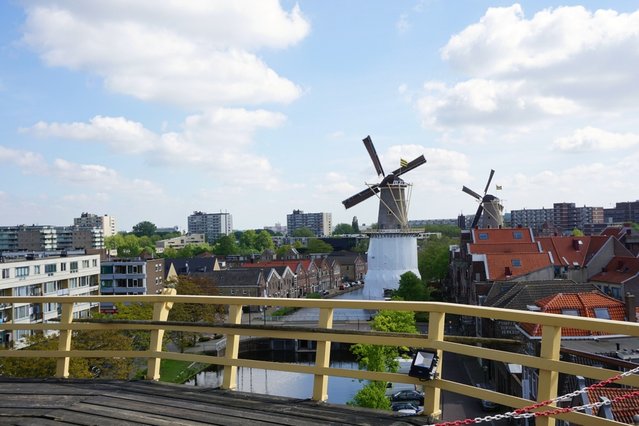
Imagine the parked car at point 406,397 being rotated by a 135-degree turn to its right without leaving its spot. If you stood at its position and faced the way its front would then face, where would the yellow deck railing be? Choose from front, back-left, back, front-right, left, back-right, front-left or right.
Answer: back-right

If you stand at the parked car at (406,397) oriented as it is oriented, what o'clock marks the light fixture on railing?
The light fixture on railing is roughly at 9 o'clock from the parked car.

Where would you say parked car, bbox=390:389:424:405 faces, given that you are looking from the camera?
facing to the left of the viewer
